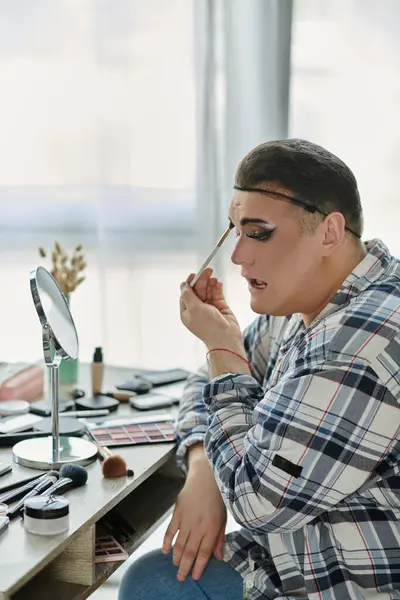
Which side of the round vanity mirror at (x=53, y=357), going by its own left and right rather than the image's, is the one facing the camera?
right

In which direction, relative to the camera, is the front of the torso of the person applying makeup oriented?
to the viewer's left

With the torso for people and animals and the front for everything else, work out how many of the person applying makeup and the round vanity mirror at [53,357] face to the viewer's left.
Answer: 1

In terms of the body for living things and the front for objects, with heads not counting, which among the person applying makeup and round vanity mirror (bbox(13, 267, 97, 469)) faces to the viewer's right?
the round vanity mirror

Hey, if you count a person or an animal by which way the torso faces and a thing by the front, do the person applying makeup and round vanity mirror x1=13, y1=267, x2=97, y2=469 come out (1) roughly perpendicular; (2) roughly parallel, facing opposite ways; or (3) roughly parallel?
roughly parallel, facing opposite ways
